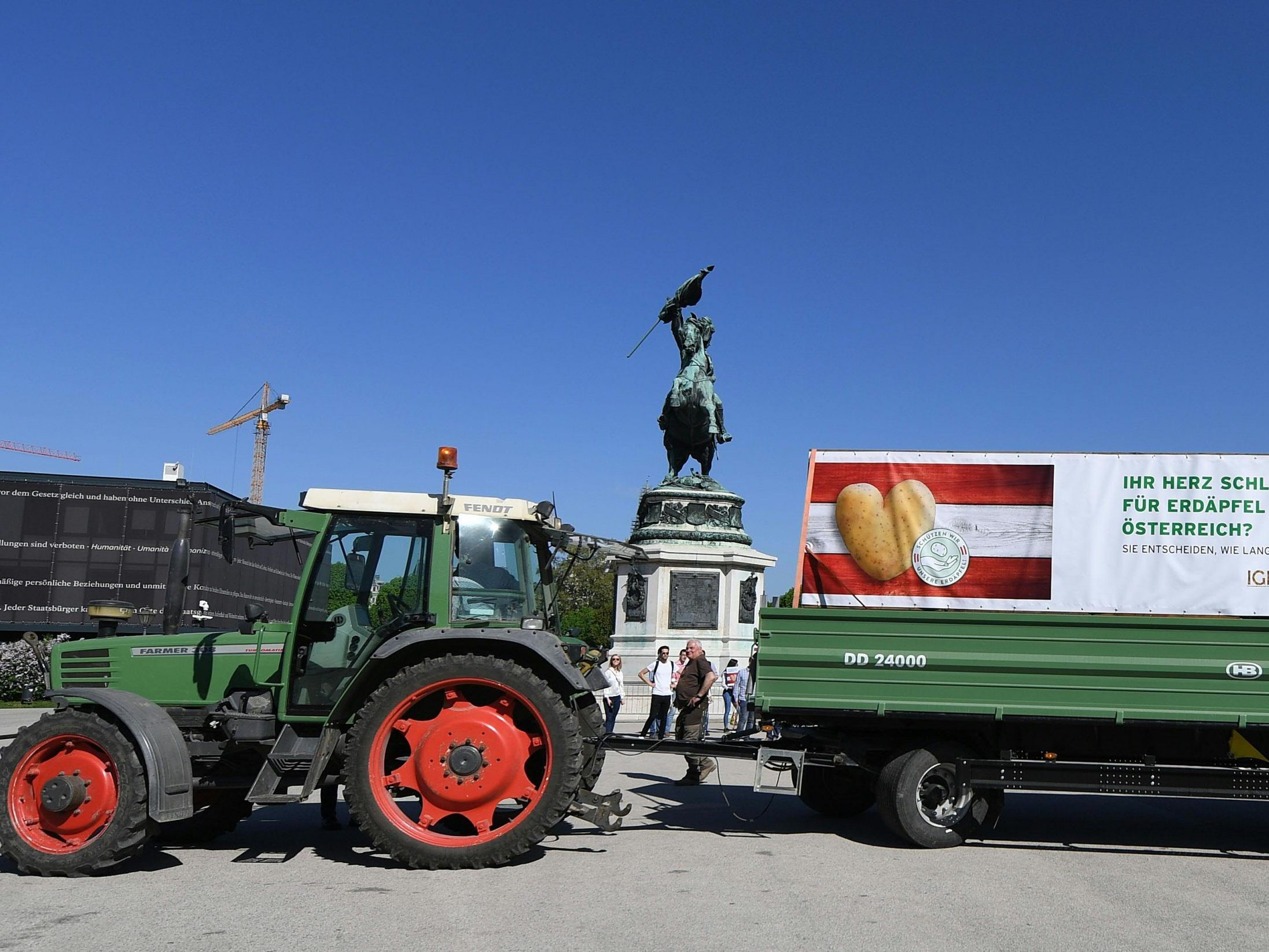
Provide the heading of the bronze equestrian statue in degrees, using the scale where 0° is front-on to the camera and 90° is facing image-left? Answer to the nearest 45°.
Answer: approximately 0°

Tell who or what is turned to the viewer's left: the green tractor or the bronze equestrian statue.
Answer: the green tractor

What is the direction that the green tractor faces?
to the viewer's left

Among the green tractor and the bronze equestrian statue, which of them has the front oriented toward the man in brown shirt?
the bronze equestrian statue

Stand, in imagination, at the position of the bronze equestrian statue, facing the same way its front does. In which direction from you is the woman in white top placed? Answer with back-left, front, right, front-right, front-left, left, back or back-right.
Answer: front

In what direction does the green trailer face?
to the viewer's left

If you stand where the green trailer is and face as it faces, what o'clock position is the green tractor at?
The green tractor is roughly at 11 o'clock from the green trailer.

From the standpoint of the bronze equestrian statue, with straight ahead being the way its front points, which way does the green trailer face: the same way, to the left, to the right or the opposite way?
to the right

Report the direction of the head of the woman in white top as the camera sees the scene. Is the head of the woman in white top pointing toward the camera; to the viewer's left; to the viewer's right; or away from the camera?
toward the camera

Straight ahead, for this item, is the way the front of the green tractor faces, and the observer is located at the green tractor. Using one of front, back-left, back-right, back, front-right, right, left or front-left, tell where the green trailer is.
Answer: back

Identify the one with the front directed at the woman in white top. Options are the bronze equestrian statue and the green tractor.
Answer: the bronze equestrian statue
